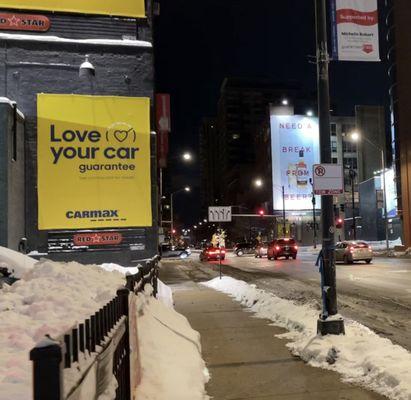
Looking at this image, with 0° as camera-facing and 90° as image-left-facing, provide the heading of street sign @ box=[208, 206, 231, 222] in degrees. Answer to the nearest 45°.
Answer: approximately 0°

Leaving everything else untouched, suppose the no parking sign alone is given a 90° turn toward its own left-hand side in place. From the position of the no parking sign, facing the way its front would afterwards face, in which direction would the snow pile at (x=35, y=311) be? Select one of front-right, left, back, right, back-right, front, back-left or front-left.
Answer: back-right

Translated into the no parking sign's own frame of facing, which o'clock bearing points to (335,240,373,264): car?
The car is roughly at 6 o'clock from the no parking sign.

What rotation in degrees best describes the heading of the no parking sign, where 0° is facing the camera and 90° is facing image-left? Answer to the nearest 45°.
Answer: approximately 0°

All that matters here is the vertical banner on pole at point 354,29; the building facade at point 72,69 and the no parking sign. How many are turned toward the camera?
3

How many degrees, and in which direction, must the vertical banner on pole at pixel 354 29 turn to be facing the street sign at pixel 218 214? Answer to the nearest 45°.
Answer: approximately 135° to its right
